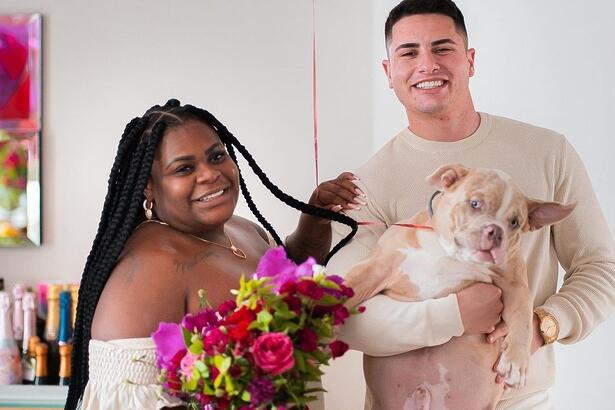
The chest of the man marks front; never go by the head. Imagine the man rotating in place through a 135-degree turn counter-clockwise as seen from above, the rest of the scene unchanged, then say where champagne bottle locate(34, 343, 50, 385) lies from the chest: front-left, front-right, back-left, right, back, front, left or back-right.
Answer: left

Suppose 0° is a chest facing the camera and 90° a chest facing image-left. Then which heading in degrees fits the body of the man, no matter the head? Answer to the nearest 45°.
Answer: approximately 0°

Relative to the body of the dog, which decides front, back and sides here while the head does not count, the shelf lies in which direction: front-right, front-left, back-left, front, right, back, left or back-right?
back-right

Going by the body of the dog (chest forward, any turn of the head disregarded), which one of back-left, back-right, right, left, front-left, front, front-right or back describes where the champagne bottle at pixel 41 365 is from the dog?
back-right

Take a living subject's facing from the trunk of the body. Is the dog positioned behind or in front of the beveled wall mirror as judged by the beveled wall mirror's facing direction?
in front

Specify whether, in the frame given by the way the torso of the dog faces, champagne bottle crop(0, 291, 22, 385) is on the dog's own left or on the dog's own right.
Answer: on the dog's own right
